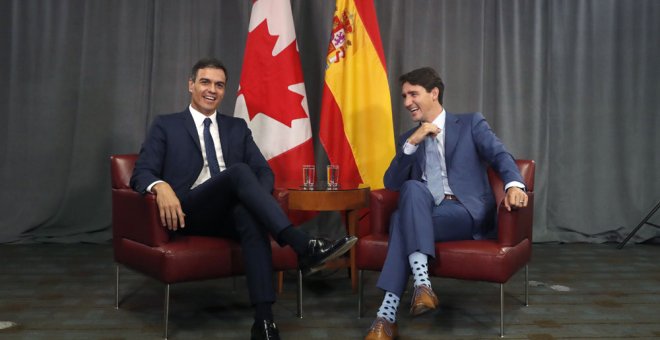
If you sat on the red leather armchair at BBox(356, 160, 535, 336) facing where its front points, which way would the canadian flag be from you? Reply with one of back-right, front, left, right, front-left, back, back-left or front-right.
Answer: right

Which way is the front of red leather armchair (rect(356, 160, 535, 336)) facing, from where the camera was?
facing the viewer and to the left of the viewer

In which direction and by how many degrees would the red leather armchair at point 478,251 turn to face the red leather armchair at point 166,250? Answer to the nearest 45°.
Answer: approximately 45° to its right

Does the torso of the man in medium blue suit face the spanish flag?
no

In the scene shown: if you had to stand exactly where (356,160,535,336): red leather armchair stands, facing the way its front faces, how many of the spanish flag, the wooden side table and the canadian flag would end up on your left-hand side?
0

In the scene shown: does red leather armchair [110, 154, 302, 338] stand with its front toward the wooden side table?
no

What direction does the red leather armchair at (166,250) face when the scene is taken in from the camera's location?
facing the viewer and to the right of the viewer

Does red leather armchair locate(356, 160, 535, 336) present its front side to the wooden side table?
no

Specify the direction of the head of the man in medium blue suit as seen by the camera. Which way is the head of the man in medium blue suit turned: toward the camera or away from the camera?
toward the camera

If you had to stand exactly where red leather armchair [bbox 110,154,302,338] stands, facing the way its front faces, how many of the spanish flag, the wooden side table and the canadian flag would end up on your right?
0

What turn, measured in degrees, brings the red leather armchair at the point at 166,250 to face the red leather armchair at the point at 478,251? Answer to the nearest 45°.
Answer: approximately 45° to its left
